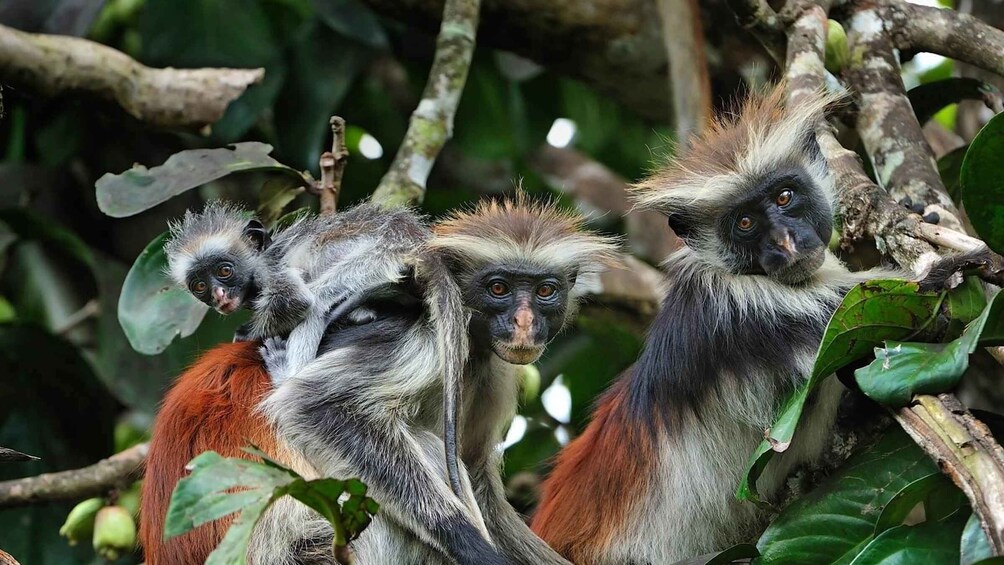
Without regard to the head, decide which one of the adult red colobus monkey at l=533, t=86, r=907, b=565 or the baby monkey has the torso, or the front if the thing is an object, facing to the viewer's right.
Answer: the adult red colobus monkey

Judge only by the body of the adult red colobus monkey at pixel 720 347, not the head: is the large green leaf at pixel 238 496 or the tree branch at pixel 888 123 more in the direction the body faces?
the tree branch

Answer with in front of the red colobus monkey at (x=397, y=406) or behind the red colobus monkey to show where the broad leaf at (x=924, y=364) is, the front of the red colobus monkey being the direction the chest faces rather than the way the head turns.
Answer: in front

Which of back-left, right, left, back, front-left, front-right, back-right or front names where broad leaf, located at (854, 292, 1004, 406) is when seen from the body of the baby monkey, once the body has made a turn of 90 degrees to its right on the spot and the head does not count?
back

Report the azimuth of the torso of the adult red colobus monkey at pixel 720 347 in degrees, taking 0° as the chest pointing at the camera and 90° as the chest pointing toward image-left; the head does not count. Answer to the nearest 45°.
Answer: approximately 270°
